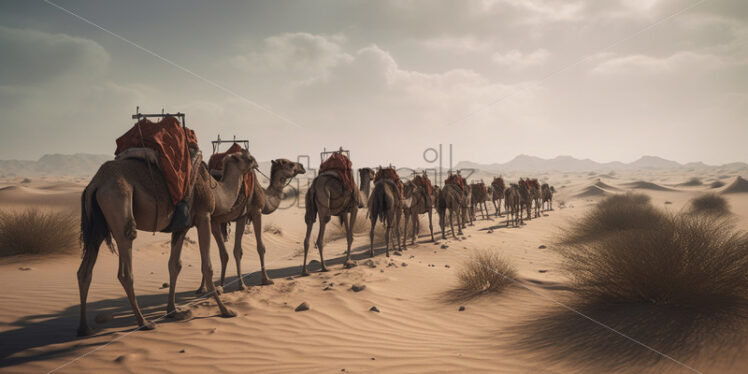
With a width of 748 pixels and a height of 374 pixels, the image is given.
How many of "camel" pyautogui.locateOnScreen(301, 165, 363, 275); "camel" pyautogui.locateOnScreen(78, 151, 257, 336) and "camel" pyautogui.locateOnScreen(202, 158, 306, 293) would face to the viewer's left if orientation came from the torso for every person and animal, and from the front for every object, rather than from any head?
0

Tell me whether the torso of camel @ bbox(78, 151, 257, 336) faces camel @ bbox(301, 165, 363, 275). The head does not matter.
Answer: yes

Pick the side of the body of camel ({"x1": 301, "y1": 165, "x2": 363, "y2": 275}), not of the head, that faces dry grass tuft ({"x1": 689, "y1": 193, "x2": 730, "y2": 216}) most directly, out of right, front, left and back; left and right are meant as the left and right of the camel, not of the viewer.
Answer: front

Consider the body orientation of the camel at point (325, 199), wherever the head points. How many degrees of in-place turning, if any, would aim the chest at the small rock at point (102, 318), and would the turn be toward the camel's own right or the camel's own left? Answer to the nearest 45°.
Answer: approximately 180°

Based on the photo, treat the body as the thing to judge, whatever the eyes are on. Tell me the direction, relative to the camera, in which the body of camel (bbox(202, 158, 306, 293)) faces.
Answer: to the viewer's right

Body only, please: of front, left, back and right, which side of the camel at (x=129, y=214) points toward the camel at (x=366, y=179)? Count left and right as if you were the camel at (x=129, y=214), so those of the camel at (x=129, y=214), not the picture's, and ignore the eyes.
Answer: front

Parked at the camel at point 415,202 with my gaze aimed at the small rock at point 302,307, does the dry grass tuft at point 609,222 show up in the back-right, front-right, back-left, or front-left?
back-left

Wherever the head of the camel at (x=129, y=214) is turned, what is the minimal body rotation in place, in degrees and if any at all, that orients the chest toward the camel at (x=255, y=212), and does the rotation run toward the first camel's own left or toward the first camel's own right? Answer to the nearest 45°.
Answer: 0° — it already faces it

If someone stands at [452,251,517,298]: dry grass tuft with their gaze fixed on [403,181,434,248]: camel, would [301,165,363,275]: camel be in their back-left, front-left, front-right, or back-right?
front-left

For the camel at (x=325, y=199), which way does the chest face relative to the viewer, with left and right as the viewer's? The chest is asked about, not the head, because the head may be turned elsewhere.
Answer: facing away from the viewer and to the right of the viewer

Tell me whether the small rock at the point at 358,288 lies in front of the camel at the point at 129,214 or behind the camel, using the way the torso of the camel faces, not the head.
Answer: in front

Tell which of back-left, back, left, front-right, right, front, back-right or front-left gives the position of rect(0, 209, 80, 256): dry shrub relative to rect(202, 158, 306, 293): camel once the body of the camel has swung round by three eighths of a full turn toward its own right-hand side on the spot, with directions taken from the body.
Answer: right
